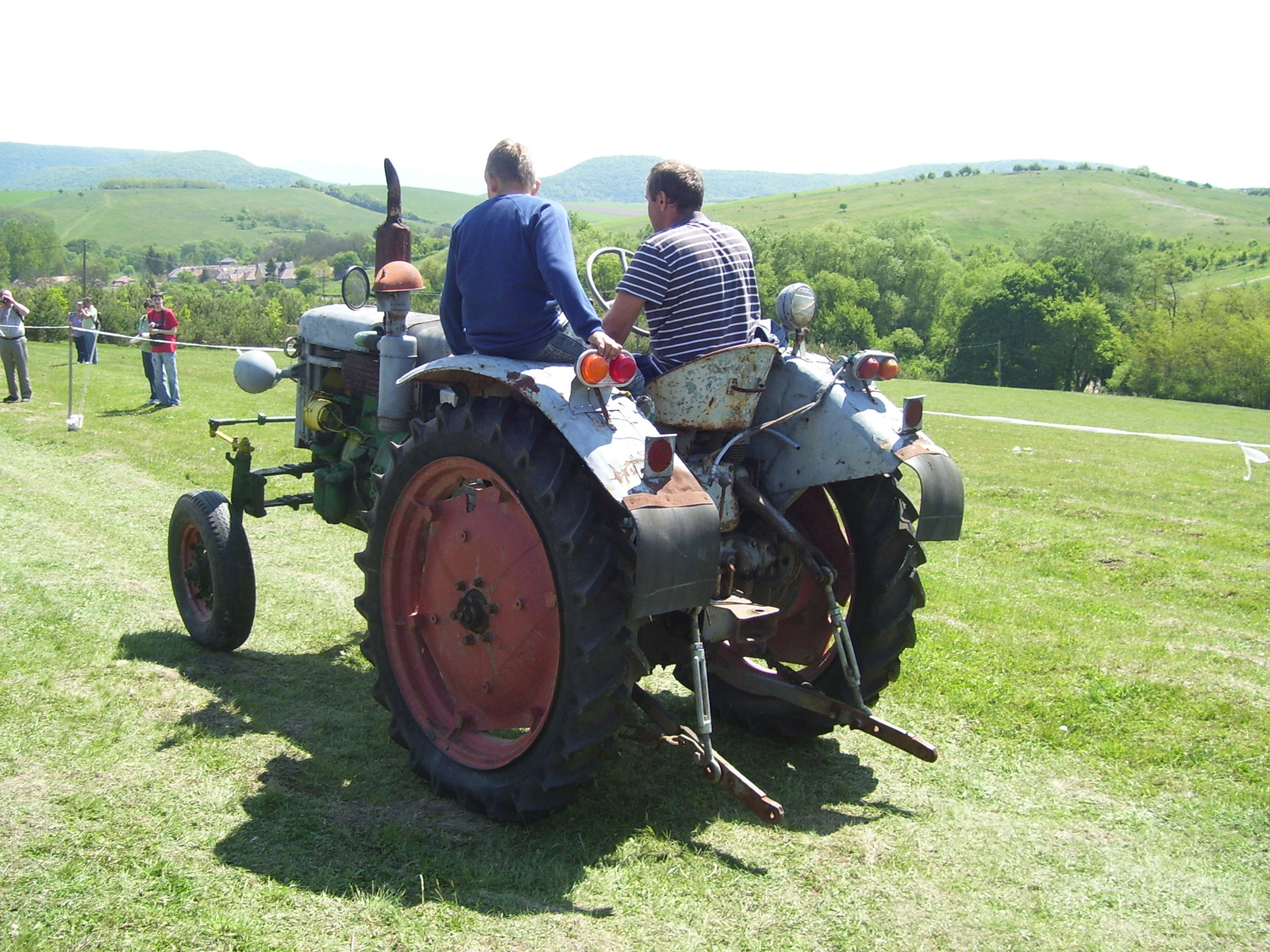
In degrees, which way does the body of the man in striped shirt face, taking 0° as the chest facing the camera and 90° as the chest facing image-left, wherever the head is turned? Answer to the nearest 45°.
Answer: approximately 135°

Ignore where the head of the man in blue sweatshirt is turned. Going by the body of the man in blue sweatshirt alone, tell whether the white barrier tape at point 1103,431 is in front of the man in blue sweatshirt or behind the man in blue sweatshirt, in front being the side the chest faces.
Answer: in front

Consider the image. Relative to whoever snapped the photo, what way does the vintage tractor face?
facing away from the viewer and to the left of the viewer

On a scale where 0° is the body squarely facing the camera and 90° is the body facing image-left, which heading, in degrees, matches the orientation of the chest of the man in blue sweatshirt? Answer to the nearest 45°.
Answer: approximately 180°
